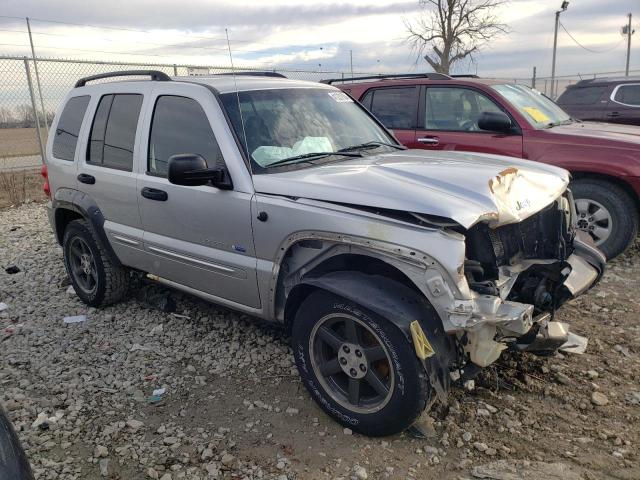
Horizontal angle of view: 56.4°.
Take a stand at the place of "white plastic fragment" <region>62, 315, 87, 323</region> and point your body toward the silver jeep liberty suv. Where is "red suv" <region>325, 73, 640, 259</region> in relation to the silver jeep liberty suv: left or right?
left

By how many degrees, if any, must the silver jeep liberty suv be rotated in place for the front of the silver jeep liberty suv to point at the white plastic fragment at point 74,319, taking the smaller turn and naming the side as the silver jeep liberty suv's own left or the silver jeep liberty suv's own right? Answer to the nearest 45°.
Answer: approximately 180°

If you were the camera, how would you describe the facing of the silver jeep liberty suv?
facing the viewer and to the right of the viewer

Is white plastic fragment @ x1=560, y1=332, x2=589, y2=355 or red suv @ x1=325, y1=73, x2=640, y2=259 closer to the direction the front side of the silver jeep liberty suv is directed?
the white plastic fragment

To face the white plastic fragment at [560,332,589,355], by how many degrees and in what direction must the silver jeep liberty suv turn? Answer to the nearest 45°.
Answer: approximately 45° to its left

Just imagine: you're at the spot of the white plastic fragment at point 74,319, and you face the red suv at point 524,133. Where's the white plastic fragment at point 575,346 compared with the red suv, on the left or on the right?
right

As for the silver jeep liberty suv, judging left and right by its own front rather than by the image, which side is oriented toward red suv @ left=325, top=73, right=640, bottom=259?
left
